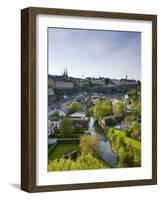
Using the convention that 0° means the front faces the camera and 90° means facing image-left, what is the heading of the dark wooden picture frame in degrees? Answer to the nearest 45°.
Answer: approximately 315°
